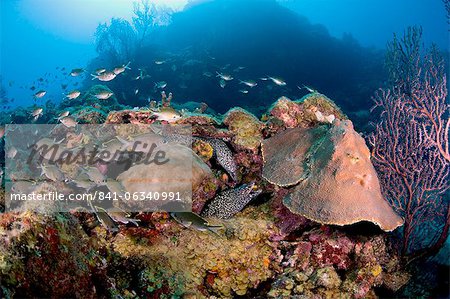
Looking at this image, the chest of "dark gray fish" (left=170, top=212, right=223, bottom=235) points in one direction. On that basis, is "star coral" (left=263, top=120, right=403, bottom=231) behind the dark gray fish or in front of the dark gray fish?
behind

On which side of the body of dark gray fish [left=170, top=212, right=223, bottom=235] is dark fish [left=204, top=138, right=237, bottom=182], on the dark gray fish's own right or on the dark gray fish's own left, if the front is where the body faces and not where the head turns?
on the dark gray fish's own right

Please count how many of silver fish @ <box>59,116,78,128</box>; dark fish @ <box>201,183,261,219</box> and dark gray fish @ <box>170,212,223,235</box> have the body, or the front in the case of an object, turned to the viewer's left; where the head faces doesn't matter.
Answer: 2

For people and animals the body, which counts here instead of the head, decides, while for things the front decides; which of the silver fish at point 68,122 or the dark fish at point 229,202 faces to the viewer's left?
the silver fish

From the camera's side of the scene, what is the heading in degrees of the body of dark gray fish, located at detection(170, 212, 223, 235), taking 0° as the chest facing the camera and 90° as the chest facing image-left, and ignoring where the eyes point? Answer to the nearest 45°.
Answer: approximately 90°

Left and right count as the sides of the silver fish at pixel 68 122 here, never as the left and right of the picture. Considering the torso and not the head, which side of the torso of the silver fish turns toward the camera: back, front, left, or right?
left

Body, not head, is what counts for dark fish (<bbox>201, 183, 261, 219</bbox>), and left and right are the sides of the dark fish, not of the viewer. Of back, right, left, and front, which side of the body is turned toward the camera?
right

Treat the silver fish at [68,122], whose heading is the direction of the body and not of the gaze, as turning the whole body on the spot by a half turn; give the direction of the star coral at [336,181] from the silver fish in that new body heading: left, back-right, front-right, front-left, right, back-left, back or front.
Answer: front-right

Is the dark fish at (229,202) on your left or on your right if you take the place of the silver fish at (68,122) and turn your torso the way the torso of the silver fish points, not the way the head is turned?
on your left

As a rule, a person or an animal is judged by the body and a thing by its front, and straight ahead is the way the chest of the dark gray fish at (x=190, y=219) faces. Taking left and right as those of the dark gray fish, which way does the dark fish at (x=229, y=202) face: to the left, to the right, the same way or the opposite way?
the opposite way
